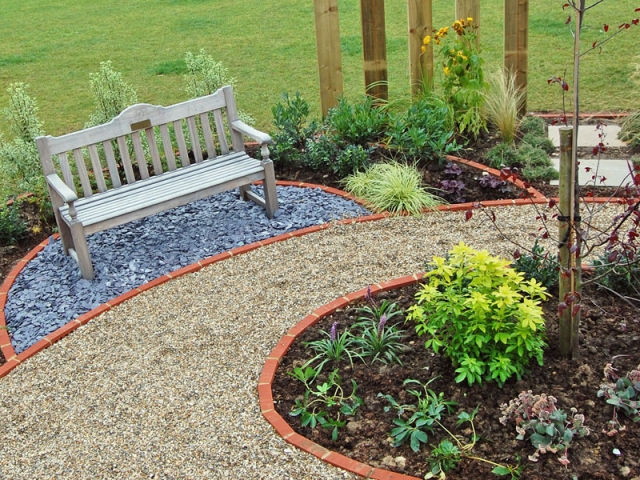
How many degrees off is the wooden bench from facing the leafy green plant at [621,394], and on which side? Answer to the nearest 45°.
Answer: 0° — it already faces it

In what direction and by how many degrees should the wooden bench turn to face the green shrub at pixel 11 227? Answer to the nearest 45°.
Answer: approximately 135° to its right

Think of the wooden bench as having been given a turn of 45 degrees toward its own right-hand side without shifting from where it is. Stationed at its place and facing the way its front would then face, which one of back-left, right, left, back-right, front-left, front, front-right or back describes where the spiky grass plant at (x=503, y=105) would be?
left

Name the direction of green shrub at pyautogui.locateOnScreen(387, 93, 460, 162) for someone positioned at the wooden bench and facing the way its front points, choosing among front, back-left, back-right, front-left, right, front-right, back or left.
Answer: front-left

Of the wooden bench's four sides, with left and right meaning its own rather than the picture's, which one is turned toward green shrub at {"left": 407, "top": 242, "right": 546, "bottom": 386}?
front

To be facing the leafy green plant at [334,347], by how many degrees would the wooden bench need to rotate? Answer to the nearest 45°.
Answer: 0° — it already faces it

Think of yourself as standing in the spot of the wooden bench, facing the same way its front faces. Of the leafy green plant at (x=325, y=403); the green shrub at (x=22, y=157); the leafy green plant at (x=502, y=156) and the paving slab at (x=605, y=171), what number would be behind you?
1

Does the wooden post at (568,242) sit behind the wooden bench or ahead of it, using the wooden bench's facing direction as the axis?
ahead

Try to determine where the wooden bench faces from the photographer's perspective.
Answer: facing the viewer and to the right of the viewer

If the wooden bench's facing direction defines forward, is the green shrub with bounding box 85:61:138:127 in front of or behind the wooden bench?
behind

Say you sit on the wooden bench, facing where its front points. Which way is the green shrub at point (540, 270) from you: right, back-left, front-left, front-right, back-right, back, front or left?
front

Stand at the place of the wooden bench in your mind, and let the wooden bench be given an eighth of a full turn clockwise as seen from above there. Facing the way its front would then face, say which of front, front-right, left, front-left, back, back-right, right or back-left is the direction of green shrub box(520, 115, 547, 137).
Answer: left

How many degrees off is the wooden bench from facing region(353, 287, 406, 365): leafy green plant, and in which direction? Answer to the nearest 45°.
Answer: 0° — it already faces it

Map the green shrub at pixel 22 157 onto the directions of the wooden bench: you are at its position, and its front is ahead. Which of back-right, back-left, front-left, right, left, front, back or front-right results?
back

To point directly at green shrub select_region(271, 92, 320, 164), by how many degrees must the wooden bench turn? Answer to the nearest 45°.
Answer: approximately 90° to its left
